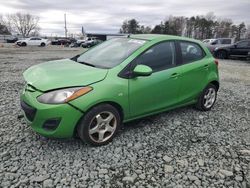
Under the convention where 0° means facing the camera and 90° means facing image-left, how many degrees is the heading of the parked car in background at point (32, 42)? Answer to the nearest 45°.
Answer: approximately 90°

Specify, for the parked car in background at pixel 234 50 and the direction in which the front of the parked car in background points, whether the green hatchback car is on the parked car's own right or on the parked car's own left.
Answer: on the parked car's own left

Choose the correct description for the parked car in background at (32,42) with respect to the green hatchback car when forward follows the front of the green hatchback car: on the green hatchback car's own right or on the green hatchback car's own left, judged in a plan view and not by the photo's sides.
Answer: on the green hatchback car's own right

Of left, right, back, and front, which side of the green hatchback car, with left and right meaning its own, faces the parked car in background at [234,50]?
back

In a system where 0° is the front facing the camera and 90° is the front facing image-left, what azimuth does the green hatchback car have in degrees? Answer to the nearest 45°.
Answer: approximately 45°

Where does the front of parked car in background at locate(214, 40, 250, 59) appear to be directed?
to the viewer's left
